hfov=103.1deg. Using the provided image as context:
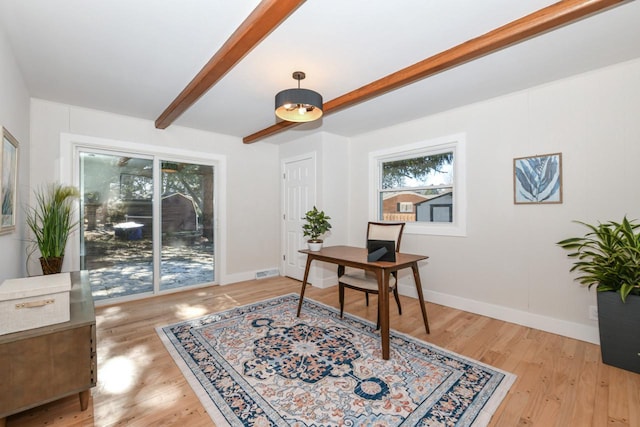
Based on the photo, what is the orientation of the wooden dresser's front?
to the viewer's right

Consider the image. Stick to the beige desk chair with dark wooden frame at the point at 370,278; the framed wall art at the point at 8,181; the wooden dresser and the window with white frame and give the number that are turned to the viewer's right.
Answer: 2

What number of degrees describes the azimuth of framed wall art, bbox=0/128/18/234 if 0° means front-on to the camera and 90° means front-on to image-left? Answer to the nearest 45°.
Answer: approximately 270°

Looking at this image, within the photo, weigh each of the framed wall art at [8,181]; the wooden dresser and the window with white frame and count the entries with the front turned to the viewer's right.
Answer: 2

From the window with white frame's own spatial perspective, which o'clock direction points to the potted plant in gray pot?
The potted plant in gray pot is roughly at 9 o'clock from the window with white frame.
